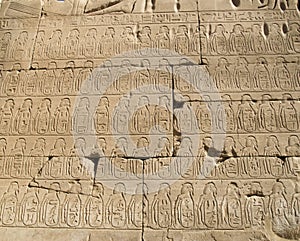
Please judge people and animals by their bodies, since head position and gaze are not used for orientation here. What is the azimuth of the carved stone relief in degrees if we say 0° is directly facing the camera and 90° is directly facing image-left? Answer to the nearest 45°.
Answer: approximately 0°
